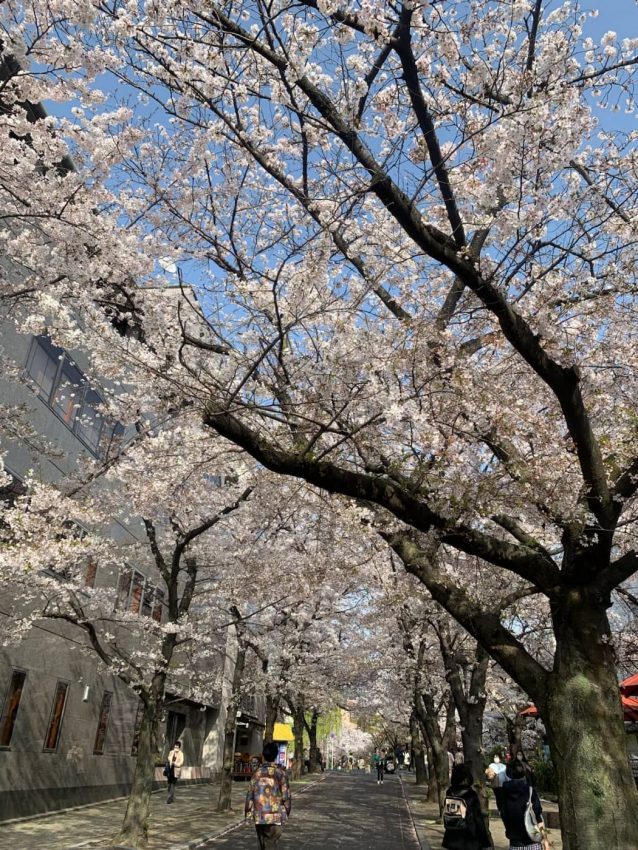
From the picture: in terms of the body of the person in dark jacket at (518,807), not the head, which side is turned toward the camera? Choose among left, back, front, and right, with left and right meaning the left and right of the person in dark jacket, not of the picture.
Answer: back

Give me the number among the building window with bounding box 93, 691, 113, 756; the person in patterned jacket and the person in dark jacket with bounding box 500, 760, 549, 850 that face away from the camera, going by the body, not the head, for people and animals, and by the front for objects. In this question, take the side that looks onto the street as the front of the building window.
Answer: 2

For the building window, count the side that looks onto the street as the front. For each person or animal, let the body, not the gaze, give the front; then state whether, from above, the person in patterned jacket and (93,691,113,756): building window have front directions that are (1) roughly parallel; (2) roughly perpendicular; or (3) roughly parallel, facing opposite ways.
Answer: roughly perpendicular

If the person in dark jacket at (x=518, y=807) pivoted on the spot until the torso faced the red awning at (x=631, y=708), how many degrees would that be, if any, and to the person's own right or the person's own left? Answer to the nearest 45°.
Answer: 0° — they already face it

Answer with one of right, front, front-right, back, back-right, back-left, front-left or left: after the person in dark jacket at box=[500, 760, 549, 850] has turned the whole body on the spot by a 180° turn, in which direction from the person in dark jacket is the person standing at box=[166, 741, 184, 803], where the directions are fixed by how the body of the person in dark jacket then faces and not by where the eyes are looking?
back-right

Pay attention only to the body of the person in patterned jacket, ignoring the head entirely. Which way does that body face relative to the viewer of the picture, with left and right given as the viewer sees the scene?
facing away from the viewer

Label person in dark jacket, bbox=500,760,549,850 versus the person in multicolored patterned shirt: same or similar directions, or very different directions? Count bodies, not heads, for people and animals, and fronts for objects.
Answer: same or similar directions

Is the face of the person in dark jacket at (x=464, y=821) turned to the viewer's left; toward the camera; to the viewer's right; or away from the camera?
away from the camera

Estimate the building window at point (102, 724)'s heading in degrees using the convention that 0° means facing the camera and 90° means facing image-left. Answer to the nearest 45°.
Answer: approximately 270°

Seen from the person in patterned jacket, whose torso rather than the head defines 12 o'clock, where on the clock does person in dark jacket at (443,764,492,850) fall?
The person in dark jacket is roughly at 4 o'clock from the person in patterned jacket.

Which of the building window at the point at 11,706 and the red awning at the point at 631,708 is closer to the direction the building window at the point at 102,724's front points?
the red awning

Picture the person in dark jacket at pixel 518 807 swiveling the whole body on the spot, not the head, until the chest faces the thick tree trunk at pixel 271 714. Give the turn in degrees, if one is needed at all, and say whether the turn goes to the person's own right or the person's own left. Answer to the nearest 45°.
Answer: approximately 45° to the person's own left
